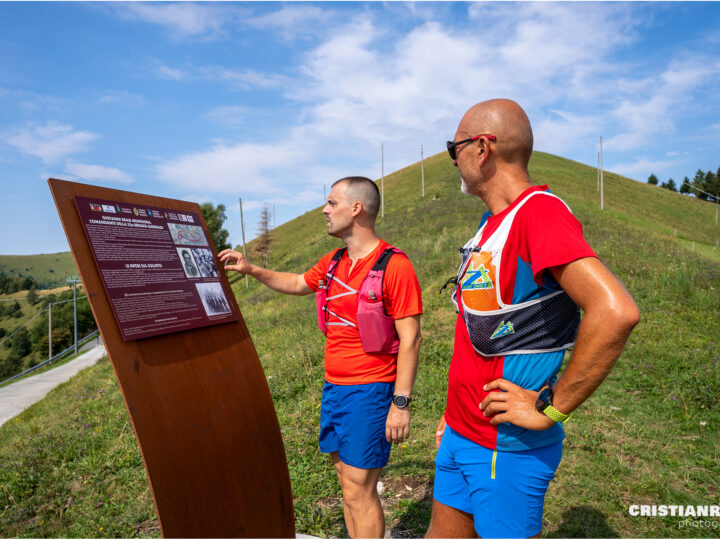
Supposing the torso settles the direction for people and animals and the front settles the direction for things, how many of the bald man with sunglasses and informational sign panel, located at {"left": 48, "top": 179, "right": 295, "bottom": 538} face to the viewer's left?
1

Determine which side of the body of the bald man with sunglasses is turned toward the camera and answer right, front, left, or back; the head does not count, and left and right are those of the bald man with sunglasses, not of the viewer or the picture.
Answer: left

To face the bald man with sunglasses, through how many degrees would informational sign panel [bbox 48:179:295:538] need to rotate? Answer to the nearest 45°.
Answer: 0° — it already faces them

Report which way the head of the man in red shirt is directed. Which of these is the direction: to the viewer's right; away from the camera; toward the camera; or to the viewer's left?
to the viewer's left

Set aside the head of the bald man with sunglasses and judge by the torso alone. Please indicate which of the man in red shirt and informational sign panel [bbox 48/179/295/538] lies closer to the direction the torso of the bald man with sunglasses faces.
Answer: the informational sign panel

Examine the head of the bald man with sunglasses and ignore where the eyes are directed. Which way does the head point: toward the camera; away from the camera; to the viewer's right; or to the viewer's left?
to the viewer's left

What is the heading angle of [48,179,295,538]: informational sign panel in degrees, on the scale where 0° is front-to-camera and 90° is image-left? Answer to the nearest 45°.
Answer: approximately 315°

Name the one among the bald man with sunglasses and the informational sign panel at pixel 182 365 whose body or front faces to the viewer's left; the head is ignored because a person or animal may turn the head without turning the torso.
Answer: the bald man with sunglasses
